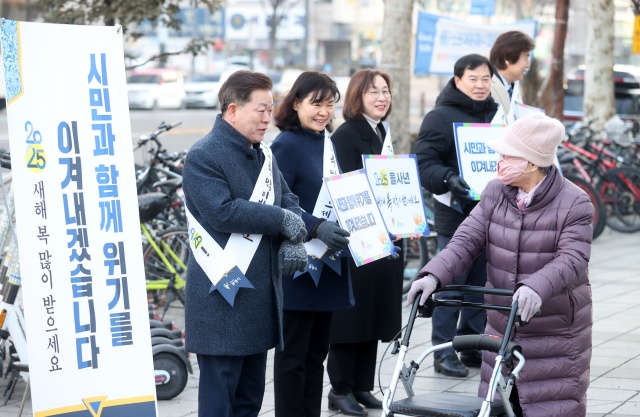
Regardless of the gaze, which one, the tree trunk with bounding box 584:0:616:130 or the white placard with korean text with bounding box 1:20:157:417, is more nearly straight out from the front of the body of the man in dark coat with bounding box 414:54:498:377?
the white placard with korean text

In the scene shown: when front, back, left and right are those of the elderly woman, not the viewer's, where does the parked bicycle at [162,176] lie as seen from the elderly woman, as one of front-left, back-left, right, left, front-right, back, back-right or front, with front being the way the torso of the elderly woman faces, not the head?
right

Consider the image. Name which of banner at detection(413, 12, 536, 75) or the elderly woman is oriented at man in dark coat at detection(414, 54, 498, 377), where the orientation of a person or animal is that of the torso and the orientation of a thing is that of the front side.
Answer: the banner

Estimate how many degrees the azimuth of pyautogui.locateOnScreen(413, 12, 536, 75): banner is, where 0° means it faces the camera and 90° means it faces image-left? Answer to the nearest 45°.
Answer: approximately 0°

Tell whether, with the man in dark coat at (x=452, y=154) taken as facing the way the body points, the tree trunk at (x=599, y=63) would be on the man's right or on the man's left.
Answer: on the man's left

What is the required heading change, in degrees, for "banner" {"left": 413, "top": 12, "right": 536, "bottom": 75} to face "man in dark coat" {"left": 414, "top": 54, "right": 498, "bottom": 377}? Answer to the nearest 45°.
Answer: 0° — it already faces them

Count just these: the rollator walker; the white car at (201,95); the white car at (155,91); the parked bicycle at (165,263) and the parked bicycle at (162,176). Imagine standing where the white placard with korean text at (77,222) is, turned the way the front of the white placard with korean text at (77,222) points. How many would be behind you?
4

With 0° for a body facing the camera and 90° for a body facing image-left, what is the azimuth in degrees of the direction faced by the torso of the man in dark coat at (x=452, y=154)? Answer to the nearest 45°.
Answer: approximately 315°

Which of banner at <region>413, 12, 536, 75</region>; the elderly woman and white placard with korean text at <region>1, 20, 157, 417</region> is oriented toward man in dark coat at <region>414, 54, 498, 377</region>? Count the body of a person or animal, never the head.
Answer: the banner

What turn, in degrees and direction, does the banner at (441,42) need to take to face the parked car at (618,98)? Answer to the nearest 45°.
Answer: approximately 135° to its left

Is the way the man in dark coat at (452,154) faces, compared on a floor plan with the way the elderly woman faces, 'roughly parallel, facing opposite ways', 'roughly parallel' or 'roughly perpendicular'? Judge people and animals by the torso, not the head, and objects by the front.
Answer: roughly perpendicular

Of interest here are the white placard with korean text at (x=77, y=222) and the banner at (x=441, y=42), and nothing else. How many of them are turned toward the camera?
2

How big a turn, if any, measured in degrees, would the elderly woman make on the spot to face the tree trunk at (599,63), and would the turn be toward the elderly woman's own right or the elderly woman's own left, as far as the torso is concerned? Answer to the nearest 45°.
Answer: approximately 135° to the elderly woman's own right

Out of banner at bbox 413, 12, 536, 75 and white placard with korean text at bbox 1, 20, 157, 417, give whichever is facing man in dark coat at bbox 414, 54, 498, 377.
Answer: the banner

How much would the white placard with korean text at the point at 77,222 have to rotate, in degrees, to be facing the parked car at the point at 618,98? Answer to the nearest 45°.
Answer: approximately 135° to its left

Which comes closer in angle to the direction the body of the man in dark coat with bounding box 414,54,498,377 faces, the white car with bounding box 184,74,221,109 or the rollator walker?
the rollator walker
